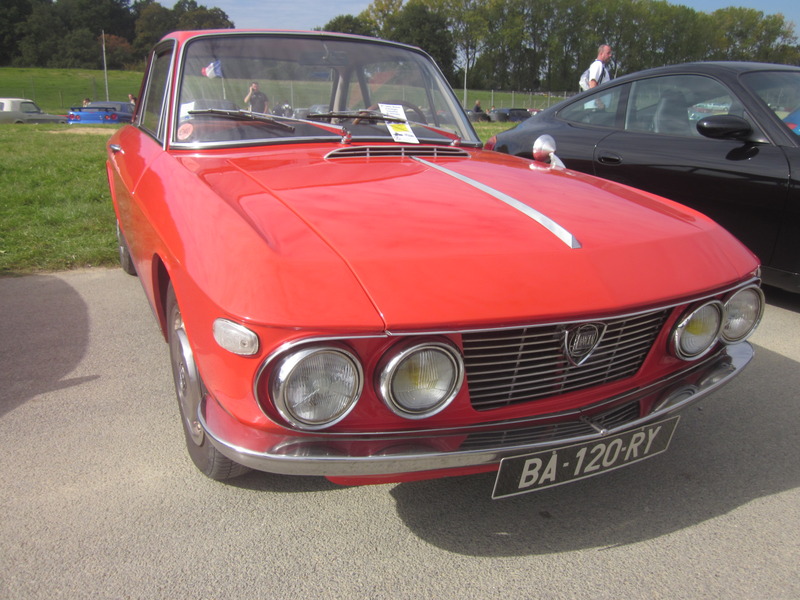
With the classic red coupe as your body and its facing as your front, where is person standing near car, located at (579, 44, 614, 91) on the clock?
The person standing near car is roughly at 8 o'clock from the classic red coupe.

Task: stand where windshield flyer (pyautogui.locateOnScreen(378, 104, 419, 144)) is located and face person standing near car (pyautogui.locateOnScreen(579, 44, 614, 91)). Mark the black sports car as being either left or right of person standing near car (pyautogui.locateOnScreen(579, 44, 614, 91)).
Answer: right

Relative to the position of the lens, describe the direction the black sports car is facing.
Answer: facing the viewer and to the right of the viewer

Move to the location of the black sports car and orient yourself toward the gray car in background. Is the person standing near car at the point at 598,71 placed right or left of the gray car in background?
right

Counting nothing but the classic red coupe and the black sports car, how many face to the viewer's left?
0
